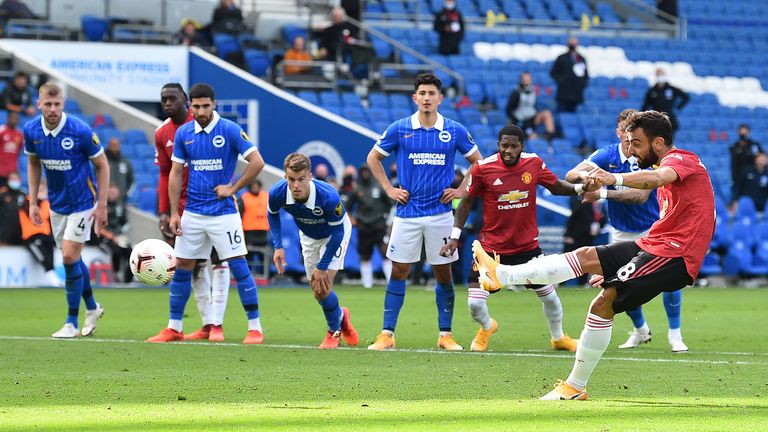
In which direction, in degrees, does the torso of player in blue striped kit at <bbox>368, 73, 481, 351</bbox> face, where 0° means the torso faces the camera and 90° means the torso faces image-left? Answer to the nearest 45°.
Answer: approximately 0°

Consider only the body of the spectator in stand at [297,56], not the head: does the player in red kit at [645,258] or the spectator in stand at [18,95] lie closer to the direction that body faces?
the player in red kit

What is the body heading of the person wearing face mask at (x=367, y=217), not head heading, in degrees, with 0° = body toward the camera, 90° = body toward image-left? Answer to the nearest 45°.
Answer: approximately 0°

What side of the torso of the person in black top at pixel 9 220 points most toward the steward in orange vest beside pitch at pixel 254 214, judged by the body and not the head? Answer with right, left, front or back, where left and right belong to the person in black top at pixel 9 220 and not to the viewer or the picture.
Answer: left

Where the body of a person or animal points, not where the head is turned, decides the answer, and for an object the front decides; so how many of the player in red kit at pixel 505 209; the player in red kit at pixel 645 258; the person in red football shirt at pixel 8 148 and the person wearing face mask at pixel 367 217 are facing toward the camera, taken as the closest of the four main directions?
3

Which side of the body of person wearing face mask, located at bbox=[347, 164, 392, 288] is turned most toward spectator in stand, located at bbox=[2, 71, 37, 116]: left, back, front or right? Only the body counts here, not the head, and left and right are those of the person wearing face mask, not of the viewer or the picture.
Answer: right

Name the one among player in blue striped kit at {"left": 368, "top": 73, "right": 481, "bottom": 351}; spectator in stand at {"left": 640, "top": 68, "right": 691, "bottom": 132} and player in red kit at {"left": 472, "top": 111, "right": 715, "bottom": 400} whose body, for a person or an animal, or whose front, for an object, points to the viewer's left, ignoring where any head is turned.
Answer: the player in red kit

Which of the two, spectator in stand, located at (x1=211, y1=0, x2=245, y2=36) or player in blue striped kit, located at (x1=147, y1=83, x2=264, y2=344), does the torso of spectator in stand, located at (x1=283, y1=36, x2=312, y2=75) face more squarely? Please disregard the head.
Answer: the player in blue striped kit
